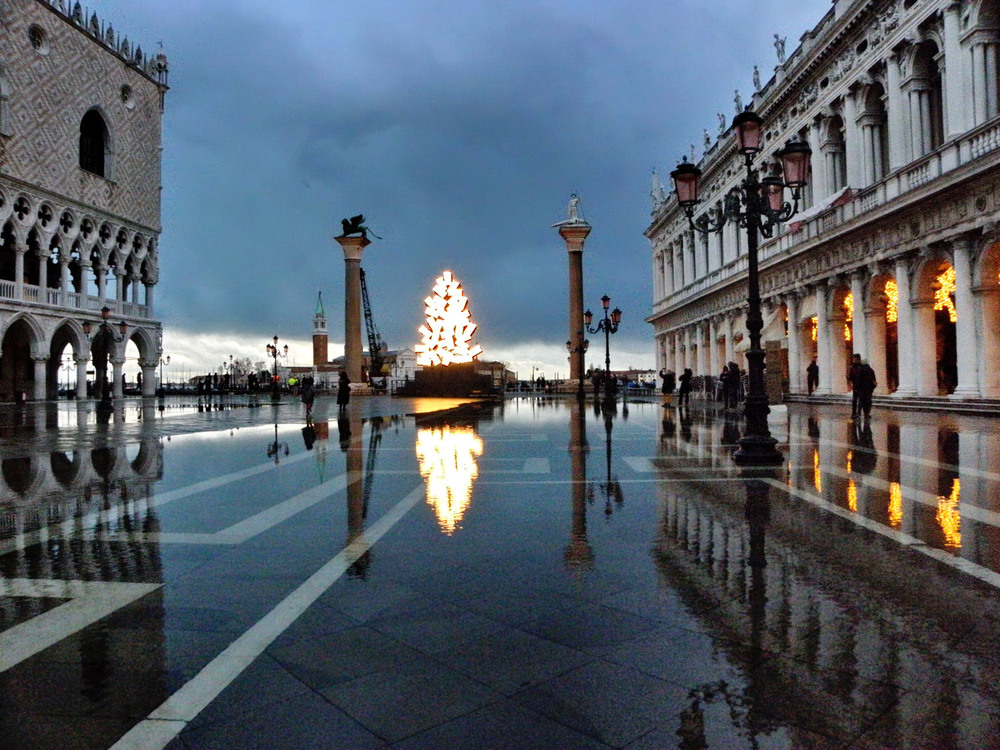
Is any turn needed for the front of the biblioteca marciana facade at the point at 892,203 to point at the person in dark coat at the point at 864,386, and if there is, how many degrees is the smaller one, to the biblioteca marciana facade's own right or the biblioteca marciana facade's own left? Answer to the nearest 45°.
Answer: approximately 45° to the biblioteca marciana facade's own left

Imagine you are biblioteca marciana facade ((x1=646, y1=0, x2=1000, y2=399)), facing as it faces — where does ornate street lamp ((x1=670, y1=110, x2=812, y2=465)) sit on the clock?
The ornate street lamp is roughly at 11 o'clock from the biblioteca marciana facade.

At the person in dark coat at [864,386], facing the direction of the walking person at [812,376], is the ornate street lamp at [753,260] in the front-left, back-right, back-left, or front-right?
back-left

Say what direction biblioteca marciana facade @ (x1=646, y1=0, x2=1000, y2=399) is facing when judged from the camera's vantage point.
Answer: facing the viewer and to the left of the viewer
